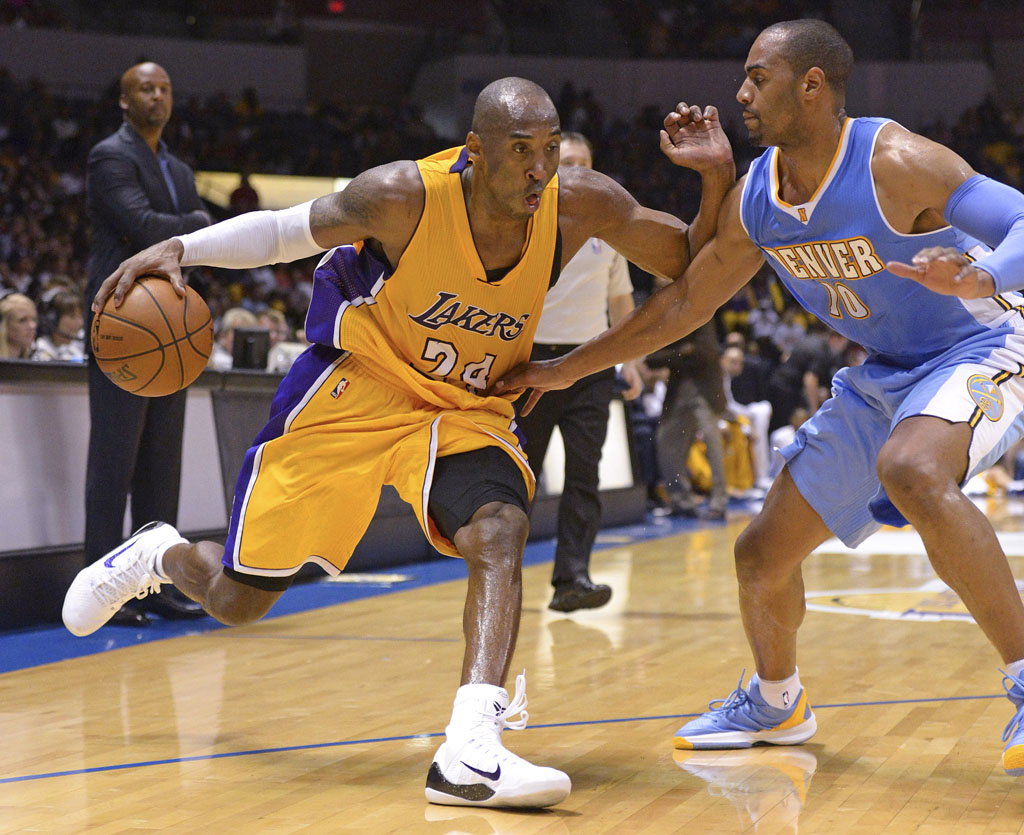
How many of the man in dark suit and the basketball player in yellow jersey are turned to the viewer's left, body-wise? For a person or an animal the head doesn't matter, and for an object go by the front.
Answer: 0

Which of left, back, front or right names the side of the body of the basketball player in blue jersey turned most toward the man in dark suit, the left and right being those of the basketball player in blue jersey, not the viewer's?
right

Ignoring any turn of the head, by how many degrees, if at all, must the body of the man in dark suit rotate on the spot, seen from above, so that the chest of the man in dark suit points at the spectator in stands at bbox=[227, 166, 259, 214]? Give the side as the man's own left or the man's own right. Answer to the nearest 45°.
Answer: approximately 135° to the man's own left

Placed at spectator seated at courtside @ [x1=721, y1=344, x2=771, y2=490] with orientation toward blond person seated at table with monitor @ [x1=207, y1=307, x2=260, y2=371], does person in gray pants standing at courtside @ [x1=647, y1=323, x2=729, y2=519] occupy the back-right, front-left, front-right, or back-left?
front-left

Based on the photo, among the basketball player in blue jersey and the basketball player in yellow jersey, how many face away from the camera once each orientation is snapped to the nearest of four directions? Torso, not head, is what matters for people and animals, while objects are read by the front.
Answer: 0

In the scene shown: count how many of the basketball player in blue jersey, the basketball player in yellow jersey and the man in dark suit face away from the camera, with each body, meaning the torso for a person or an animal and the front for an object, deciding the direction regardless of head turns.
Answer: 0

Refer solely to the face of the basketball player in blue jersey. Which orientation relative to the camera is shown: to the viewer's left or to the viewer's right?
to the viewer's left

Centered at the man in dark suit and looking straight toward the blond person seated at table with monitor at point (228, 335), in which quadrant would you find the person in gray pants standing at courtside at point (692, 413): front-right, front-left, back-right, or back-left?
front-right

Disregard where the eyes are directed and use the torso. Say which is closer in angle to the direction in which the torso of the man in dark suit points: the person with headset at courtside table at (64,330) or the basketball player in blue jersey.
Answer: the basketball player in blue jersey

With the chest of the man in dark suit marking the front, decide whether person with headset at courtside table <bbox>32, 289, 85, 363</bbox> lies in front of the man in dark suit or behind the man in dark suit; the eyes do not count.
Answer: behind

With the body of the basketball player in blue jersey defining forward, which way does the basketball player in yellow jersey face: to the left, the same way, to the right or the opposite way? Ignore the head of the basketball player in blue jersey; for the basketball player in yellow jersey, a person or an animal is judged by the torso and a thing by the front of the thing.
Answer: to the left

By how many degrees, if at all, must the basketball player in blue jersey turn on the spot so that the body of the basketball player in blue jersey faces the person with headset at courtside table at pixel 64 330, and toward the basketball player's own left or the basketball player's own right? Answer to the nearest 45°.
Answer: approximately 90° to the basketball player's own right

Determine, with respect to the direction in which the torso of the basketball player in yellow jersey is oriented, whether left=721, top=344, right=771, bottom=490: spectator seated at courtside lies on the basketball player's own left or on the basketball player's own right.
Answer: on the basketball player's own left

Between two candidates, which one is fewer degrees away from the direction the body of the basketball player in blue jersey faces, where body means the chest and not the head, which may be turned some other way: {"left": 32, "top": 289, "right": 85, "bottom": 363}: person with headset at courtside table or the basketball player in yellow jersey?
the basketball player in yellow jersey

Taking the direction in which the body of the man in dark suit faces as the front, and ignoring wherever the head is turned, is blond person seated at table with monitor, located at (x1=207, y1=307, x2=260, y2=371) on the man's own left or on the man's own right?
on the man's own left
